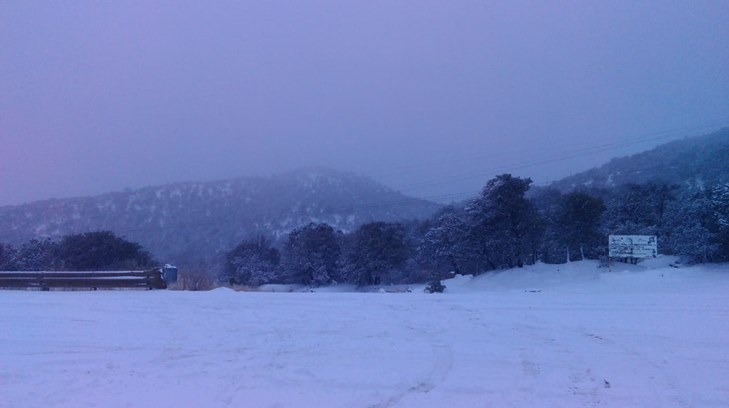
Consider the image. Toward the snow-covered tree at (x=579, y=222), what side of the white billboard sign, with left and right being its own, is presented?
back

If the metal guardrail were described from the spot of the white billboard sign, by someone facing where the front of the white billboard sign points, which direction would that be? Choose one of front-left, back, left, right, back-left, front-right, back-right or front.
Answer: front-right

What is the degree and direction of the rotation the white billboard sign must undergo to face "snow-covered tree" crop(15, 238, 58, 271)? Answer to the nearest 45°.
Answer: approximately 90° to its right

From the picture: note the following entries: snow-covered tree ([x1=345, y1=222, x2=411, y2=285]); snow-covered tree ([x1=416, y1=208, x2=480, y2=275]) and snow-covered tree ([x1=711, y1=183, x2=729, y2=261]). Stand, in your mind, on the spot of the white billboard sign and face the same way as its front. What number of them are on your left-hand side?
1

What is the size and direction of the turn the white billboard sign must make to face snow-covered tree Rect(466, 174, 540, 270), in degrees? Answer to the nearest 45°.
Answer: approximately 135° to its right

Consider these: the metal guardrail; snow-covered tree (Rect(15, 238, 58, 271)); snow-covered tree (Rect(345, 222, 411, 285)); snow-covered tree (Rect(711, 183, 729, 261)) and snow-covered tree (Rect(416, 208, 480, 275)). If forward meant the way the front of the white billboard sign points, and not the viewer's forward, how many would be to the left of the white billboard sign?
1

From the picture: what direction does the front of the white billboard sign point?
toward the camera

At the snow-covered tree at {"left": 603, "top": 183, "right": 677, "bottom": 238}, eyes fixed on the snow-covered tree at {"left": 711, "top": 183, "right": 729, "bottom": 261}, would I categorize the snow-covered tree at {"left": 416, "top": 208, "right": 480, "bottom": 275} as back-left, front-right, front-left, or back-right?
back-right

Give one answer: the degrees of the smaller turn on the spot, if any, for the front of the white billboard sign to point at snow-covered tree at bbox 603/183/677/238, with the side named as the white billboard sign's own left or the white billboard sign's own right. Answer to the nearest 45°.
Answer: approximately 180°

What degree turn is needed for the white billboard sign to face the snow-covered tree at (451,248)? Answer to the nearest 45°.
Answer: approximately 135° to its right

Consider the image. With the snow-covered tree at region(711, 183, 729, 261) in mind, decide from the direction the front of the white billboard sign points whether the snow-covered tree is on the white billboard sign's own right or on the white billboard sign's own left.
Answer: on the white billboard sign's own left

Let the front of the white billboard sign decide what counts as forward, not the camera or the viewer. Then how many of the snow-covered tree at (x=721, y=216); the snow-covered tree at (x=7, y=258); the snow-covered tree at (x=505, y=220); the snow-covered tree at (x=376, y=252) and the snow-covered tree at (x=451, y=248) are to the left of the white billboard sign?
1
